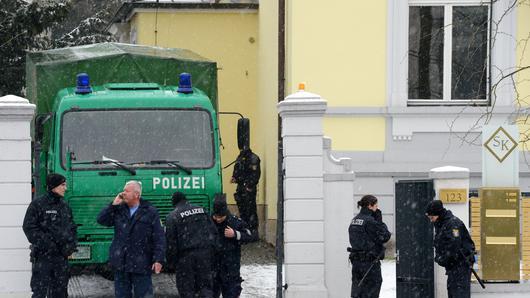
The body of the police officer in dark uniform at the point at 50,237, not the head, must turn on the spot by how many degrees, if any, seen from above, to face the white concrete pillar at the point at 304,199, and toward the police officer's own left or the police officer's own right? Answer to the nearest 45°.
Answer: approximately 45° to the police officer's own left

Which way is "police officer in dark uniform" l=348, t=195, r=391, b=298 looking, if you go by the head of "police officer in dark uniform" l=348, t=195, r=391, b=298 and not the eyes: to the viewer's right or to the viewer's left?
to the viewer's right

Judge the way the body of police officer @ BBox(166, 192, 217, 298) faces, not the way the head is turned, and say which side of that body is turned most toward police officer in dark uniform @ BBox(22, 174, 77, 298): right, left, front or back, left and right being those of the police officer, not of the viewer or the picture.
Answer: left

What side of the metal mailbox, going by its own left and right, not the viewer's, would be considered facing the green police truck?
right

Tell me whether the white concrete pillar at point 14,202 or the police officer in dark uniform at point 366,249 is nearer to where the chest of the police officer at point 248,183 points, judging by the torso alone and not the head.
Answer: the white concrete pillar

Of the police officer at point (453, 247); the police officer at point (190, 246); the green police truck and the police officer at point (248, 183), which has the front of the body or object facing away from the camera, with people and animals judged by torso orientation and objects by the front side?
the police officer at point (190, 246)

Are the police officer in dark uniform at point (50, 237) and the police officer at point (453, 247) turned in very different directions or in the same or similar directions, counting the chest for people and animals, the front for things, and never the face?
very different directions

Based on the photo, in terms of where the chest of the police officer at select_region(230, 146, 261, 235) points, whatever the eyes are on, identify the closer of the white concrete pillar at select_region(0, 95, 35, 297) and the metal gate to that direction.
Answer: the white concrete pillar

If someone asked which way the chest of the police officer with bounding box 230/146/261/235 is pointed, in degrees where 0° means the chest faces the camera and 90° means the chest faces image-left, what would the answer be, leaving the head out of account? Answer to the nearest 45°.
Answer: approximately 90°

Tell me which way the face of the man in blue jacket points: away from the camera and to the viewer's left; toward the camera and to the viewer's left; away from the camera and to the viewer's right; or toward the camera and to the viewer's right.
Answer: toward the camera and to the viewer's left

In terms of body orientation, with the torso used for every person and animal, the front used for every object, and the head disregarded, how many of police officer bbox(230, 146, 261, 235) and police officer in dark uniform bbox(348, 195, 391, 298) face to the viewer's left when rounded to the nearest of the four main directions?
1

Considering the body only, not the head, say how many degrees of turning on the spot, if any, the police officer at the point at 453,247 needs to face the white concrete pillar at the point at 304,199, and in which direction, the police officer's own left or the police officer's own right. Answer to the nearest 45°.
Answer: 0° — they already face it
